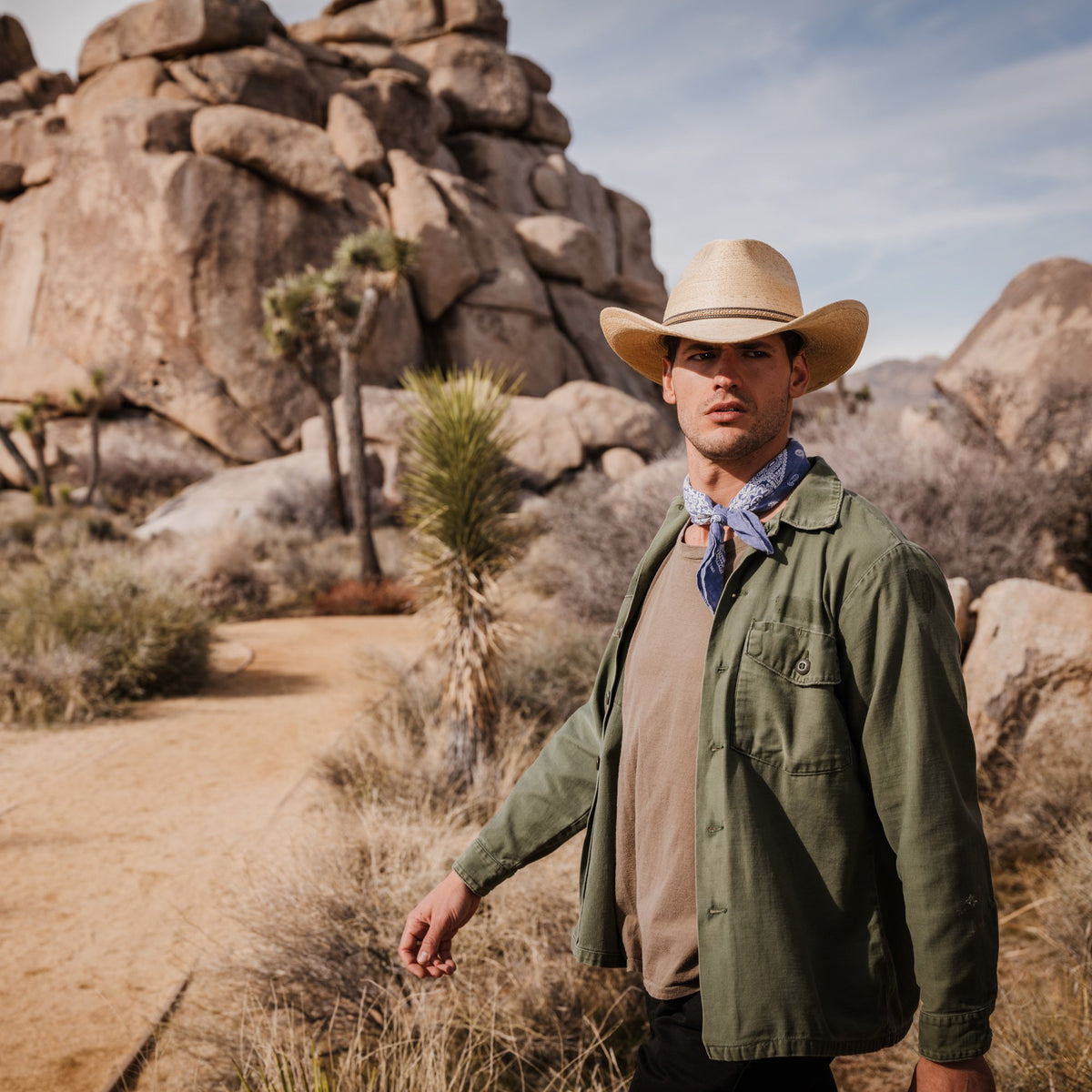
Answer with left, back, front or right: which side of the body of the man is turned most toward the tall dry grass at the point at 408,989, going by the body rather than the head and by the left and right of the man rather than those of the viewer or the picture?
right

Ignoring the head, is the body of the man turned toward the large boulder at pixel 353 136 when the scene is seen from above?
no

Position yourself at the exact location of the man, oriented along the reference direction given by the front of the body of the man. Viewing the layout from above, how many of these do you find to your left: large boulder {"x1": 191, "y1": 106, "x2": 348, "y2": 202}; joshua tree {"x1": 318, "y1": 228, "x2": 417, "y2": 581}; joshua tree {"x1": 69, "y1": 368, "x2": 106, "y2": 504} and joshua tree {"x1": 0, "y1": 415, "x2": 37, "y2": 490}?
0

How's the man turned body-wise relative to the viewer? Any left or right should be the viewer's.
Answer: facing the viewer and to the left of the viewer

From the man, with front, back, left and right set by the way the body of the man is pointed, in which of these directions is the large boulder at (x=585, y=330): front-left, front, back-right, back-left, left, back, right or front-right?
back-right

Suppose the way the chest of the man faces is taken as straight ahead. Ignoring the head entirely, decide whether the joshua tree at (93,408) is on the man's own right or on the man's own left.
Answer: on the man's own right

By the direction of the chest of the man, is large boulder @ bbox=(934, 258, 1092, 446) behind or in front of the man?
behind

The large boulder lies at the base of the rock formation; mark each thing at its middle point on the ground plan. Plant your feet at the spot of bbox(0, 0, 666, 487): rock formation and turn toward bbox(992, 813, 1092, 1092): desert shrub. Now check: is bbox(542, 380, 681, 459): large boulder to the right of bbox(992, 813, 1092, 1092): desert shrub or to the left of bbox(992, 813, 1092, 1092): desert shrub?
left

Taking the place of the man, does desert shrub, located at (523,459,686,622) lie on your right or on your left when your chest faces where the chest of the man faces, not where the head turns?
on your right

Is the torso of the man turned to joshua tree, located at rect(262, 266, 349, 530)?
no

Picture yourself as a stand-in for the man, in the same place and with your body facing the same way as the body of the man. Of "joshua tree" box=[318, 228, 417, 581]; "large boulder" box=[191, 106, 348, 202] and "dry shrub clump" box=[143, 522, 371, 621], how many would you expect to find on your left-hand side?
0

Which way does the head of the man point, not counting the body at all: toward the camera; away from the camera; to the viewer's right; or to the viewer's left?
toward the camera

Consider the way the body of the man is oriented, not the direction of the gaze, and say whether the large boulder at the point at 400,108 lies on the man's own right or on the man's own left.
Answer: on the man's own right

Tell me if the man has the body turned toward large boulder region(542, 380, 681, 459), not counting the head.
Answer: no

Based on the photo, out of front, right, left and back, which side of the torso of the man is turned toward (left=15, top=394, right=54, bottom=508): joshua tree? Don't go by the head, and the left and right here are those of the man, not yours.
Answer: right

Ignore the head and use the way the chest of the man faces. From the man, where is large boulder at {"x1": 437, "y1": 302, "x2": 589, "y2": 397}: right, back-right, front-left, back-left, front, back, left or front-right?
back-right

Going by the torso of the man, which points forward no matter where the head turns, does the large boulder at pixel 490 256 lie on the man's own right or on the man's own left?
on the man's own right
